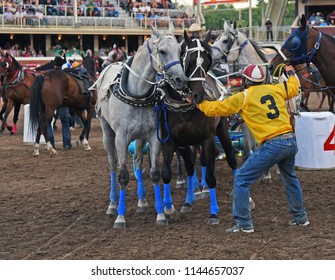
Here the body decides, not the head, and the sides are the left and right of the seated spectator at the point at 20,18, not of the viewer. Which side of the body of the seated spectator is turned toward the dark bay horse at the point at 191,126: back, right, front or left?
front

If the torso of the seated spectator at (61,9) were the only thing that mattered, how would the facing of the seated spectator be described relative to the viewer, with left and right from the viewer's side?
facing the viewer

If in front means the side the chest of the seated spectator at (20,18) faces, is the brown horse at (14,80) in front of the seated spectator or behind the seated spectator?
in front

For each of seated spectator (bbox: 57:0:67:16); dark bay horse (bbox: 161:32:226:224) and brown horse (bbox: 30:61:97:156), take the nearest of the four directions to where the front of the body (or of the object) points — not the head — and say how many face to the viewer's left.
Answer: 0

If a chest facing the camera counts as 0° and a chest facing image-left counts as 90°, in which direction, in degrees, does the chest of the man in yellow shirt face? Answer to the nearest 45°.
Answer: approximately 135°

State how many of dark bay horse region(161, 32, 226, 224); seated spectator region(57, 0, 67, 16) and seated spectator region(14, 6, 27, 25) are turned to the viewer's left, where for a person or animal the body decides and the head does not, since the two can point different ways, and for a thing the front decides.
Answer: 0

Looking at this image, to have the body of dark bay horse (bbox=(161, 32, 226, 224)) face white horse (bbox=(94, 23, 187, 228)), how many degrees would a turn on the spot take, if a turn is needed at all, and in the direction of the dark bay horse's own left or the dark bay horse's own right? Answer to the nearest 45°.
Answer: approximately 90° to the dark bay horse's own right

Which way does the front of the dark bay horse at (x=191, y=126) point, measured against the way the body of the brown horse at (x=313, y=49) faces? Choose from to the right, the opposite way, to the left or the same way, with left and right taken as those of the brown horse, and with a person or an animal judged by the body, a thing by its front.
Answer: to the left

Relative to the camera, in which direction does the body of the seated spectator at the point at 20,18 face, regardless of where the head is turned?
toward the camera

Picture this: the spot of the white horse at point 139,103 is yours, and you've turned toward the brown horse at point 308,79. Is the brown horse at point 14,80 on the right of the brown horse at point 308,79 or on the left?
left

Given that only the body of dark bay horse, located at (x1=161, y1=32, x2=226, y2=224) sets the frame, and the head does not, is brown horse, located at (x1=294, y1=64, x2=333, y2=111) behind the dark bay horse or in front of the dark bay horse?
behind

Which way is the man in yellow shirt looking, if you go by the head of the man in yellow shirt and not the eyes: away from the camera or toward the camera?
away from the camera

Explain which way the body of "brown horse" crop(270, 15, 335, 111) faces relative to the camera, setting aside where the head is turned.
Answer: to the viewer's left
